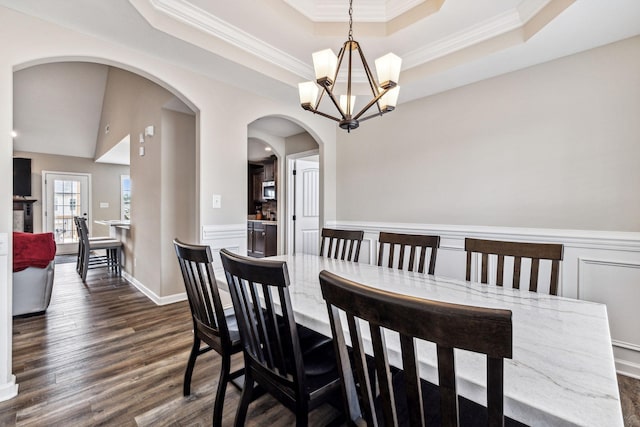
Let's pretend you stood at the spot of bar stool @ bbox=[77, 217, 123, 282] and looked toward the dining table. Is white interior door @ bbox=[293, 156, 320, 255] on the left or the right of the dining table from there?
left

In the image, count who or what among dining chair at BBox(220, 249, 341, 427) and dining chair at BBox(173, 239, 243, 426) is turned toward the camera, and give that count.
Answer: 0

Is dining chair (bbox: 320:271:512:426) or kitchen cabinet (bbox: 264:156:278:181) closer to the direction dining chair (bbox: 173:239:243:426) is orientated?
the kitchen cabinet

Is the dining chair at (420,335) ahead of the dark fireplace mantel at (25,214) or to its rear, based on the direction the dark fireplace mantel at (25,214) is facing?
ahead

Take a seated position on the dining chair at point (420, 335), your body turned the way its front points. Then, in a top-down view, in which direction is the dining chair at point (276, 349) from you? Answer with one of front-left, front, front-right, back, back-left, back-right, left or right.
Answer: left

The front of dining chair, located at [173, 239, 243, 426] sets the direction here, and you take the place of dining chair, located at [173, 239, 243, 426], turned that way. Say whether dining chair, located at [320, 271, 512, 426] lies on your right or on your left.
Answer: on your right

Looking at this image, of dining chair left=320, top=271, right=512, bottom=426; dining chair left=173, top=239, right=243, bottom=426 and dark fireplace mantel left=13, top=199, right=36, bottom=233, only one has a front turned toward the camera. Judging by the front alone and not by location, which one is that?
the dark fireplace mantel

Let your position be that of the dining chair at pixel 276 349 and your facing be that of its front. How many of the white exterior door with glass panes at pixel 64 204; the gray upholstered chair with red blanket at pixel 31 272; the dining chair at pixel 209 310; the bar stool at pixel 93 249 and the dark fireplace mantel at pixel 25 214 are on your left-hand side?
5

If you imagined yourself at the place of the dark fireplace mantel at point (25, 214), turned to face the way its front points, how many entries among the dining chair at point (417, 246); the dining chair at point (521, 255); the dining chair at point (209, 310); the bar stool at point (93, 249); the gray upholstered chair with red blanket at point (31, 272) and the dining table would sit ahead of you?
6

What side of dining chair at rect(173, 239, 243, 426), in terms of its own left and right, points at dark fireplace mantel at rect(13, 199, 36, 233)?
left

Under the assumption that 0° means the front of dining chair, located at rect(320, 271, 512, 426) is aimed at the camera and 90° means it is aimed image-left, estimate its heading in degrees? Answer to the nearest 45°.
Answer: approximately 225°
